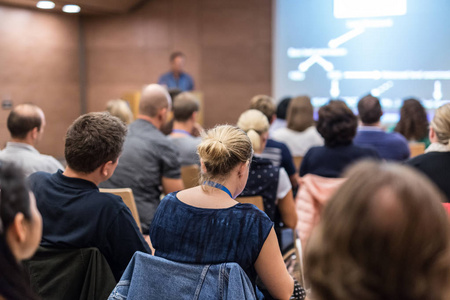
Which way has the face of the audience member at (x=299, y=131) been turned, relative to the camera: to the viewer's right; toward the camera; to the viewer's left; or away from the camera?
away from the camera

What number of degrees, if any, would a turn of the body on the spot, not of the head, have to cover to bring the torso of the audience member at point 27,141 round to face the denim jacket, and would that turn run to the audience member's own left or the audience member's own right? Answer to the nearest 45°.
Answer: approximately 135° to the audience member's own right

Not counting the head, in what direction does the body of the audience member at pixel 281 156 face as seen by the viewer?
away from the camera

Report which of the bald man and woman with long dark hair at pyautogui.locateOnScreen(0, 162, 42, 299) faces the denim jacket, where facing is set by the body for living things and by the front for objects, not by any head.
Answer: the woman with long dark hair

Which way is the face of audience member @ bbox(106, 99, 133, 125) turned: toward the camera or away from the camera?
away from the camera

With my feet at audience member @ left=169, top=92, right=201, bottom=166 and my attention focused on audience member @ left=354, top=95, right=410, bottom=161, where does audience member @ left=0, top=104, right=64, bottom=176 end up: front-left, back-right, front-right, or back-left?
back-right

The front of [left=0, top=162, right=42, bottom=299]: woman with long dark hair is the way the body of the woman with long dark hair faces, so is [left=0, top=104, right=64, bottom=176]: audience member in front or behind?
in front

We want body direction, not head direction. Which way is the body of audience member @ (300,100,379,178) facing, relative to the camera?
away from the camera

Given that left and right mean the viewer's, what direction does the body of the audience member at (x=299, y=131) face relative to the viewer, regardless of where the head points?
facing away from the viewer

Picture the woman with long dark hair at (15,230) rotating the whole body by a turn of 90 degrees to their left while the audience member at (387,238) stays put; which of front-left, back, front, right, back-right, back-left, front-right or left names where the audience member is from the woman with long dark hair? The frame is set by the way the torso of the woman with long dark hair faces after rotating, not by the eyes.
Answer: back

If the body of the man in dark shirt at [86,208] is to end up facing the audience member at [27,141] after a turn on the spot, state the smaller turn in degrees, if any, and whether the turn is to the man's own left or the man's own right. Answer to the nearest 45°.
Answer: approximately 45° to the man's own left

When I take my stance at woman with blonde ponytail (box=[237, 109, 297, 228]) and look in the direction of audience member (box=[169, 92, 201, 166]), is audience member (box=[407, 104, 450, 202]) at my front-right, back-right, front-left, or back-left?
back-right

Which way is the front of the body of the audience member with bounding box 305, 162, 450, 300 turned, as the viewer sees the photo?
away from the camera

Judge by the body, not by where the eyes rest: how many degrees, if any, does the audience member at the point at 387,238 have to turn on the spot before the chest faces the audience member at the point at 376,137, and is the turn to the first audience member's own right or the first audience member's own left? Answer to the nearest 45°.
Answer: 0° — they already face them
